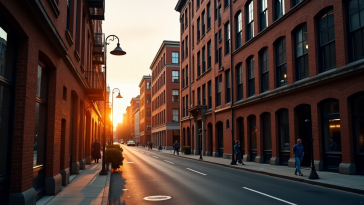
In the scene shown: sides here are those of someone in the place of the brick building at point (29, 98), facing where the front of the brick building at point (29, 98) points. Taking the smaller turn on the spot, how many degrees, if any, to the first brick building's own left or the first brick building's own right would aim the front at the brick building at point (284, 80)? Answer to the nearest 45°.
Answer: approximately 45° to the first brick building's own left

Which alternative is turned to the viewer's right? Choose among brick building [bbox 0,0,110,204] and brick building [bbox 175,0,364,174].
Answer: brick building [bbox 0,0,110,204]

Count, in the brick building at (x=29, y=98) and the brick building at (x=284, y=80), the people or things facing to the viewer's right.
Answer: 1

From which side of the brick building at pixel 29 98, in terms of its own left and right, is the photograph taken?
right

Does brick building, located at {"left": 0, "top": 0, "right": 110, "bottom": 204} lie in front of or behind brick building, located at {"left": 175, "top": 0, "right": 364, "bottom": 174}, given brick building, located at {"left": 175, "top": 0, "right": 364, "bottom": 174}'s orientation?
in front

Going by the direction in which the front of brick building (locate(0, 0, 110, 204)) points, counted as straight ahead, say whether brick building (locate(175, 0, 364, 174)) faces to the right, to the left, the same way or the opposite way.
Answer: the opposite way

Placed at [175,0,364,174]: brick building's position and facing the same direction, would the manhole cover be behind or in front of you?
in front

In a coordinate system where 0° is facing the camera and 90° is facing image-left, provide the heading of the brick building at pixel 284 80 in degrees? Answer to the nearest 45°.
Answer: approximately 45°
